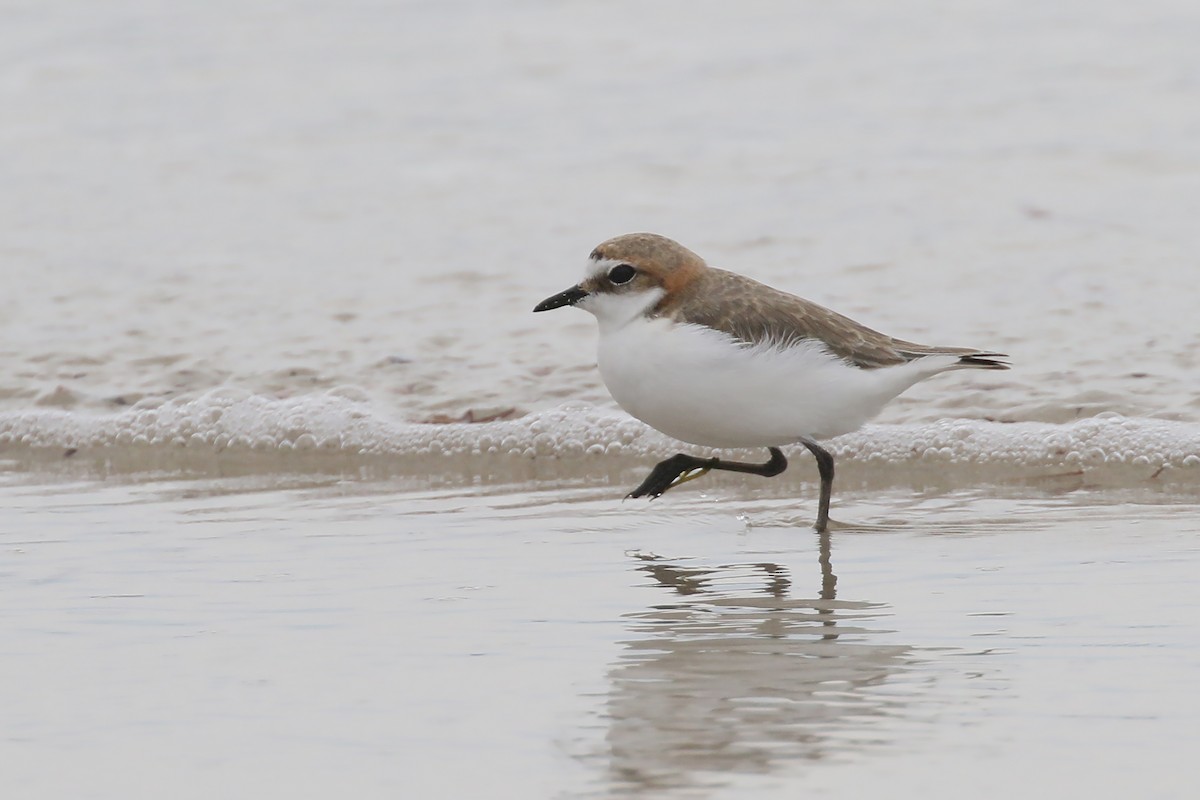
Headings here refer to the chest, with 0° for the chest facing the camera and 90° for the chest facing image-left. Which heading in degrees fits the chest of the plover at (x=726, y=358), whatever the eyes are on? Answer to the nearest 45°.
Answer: approximately 90°
